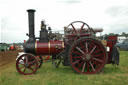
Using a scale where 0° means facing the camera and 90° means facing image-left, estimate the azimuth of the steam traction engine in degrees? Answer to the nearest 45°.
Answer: approximately 90°
